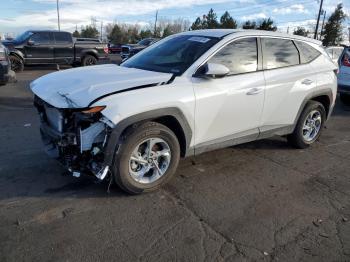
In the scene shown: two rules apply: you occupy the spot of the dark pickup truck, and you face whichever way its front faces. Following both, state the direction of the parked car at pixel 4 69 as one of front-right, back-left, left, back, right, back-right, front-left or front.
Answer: left

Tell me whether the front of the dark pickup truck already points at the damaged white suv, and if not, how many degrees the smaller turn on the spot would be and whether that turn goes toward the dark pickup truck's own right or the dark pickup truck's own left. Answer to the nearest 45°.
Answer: approximately 90° to the dark pickup truck's own left

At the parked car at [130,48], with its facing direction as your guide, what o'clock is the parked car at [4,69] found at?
the parked car at [4,69] is roughly at 11 o'clock from the parked car at [130,48].

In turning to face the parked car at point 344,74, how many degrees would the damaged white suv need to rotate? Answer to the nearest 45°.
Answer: approximately 180°

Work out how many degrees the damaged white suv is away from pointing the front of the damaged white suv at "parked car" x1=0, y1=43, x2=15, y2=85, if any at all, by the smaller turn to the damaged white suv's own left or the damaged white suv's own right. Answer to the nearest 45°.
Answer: approximately 90° to the damaged white suv's own right

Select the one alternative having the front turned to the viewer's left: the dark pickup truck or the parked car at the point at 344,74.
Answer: the dark pickup truck

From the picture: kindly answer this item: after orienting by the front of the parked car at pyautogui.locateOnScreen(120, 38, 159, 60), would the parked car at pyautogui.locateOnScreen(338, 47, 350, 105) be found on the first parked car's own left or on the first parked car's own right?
on the first parked car's own left

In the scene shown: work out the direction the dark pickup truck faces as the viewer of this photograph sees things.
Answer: facing to the left of the viewer

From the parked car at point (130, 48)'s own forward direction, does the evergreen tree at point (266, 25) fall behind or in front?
behind

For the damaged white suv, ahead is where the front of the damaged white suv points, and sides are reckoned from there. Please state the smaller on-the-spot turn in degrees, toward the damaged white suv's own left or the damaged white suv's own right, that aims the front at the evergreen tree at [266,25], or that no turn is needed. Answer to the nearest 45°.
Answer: approximately 135° to the damaged white suv's own right

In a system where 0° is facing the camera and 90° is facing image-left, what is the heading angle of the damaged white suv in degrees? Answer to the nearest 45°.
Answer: approximately 45°
